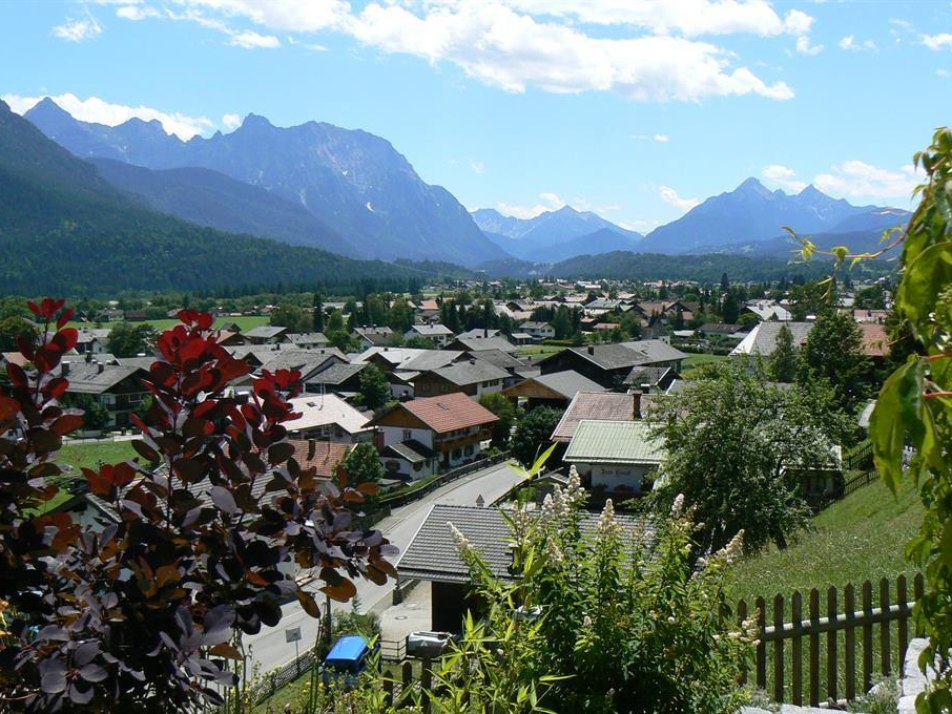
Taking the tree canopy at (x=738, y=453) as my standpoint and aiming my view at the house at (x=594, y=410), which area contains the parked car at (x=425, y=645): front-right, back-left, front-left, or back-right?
back-left

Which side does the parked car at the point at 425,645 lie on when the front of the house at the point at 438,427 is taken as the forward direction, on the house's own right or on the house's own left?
on the house's own right

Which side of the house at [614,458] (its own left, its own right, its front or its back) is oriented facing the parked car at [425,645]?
front

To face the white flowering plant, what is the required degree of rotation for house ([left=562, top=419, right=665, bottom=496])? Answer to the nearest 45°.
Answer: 0° — it already faces it

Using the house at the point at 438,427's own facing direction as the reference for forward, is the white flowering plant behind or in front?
in front

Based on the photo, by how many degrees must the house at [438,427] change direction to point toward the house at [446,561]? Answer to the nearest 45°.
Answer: approximately 45° to its right

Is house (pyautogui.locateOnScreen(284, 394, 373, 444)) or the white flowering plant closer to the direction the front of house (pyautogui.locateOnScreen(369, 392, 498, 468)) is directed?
the white flowering plant

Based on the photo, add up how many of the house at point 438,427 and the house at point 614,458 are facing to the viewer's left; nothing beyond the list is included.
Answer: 0

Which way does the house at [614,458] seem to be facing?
toward the camera

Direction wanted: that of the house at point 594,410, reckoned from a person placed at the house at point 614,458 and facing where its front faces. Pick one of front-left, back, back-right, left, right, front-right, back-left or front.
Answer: back

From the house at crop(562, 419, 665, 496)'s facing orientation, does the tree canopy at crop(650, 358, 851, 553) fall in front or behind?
in front
